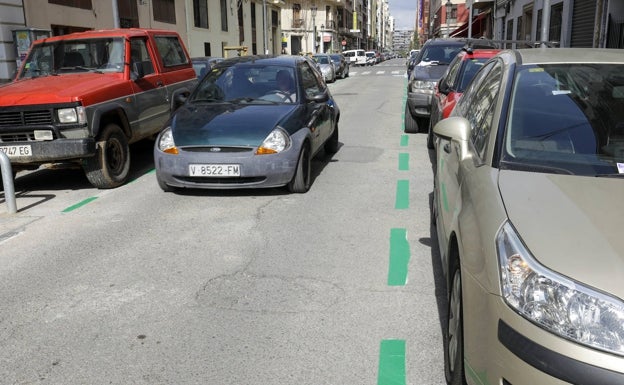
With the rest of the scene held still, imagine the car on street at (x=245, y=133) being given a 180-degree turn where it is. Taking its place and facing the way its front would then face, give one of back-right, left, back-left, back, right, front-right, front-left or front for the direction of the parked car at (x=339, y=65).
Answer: front-left

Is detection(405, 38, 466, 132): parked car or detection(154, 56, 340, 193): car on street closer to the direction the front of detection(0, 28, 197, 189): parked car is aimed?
the car on street

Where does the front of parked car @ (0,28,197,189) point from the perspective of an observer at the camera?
facing the viewer and to the left of the viewer

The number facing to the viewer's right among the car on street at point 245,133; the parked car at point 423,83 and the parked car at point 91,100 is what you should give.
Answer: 0

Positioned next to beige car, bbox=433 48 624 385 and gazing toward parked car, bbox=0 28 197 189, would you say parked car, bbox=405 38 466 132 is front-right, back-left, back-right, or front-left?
front-right

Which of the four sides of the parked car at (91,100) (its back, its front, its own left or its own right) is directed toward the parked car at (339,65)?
back

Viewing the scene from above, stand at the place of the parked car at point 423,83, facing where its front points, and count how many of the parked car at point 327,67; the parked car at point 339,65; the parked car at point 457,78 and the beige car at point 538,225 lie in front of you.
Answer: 2

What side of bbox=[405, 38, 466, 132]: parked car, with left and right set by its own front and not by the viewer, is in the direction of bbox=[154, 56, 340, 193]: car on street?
front

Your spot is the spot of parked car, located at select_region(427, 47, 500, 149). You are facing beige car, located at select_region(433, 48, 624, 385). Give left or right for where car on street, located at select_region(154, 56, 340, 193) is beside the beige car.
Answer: right

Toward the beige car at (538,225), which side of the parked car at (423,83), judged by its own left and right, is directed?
front

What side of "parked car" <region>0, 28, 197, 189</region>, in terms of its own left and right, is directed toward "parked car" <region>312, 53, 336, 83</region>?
back

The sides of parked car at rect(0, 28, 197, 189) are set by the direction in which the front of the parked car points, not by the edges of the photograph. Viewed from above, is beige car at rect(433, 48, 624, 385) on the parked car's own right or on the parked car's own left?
on the parked car's own left

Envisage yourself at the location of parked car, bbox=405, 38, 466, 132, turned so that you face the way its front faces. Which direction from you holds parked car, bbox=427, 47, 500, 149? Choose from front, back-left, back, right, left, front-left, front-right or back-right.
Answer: front

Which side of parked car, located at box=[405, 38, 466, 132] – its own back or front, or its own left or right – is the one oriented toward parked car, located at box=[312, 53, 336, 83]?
back

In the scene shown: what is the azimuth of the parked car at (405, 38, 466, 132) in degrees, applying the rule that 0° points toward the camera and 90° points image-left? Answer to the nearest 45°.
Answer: approximately 0°
